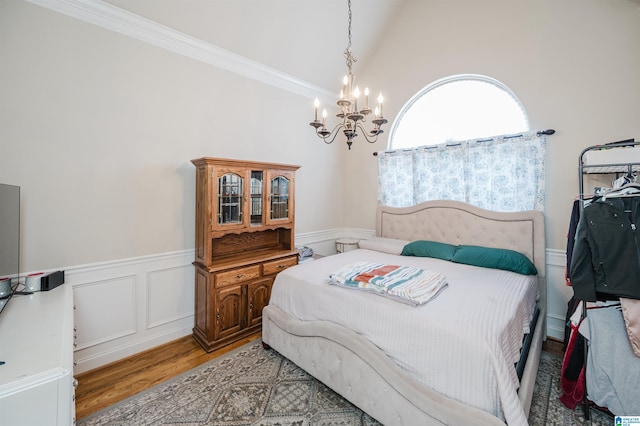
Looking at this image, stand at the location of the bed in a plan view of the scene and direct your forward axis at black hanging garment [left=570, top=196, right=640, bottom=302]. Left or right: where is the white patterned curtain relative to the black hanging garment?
left

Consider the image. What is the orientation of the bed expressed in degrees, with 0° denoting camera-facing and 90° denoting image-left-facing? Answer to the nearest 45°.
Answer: approximately 45°

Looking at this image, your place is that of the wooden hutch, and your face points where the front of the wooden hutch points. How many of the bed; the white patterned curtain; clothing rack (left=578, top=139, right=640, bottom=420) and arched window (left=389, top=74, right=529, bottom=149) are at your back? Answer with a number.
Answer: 0

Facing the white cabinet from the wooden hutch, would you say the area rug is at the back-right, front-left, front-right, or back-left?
front-left

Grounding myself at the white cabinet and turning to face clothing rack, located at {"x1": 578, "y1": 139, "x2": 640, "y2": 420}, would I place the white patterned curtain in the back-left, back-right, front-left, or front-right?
front-left

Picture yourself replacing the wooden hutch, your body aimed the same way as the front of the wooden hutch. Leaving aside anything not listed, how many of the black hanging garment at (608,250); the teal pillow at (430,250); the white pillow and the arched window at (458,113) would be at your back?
0

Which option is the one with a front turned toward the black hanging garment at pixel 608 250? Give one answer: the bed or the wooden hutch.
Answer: the wooden hutch

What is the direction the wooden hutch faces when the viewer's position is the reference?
facing the viewer and to the right of the viewer

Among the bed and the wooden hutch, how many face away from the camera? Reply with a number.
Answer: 0

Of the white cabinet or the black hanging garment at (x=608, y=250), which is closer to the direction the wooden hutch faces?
the black hanging garment

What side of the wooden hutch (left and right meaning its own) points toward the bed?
front

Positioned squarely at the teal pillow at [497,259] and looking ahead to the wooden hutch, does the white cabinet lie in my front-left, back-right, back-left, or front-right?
front-left

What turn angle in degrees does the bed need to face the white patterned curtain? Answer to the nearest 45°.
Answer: approximately 135° to its right

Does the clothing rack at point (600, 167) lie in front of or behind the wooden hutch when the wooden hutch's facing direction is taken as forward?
in front

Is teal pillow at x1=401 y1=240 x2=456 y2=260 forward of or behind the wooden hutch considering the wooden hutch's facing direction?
forward

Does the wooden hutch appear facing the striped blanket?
yes

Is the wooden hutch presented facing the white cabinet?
no
